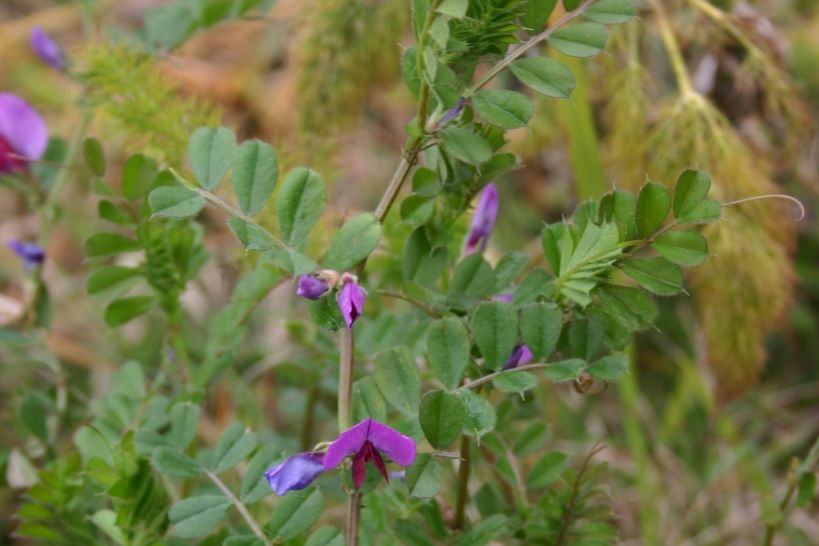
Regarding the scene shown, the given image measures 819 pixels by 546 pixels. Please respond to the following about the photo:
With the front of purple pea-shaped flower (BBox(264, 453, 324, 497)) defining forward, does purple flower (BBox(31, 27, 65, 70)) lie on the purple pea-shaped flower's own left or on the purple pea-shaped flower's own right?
on the purple pea-shaped flower's own right

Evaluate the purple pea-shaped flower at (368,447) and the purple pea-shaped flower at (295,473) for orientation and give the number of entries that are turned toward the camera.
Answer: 1

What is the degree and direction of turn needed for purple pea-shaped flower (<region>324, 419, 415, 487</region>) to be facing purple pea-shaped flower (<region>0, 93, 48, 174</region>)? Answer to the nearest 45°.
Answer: approximately 135° to its right

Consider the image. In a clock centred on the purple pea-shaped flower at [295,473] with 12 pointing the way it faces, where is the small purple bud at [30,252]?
The small purple bud is roughly at 2 o'clock from the purple pea-shaped flower.

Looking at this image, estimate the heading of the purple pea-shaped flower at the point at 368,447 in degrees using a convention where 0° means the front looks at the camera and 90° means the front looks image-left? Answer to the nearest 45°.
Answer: approximately 0°

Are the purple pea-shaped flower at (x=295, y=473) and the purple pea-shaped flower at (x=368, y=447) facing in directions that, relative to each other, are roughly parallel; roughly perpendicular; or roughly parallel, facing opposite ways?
roughly perpendicular

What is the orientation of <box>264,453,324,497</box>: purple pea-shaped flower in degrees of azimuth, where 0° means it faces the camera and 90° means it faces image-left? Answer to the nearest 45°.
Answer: approximately 90°
